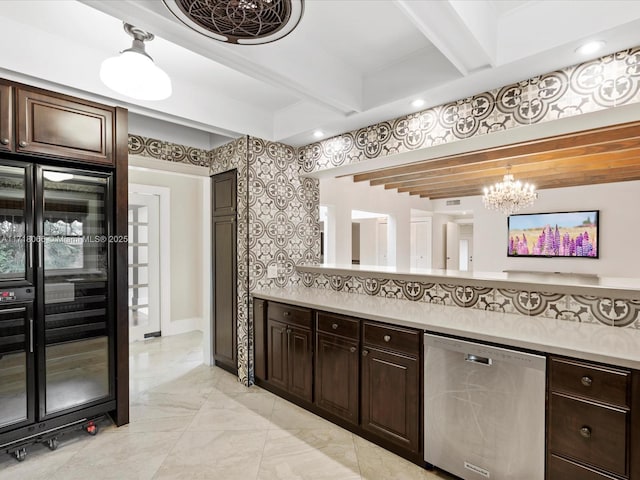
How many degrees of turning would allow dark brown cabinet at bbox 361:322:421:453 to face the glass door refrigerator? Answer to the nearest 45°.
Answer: approximately 45° to its right

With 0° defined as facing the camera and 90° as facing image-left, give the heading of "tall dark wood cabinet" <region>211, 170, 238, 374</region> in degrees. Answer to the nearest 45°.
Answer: approximately 45°

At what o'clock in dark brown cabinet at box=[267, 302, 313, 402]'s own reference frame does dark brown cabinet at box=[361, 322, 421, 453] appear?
dark brown cabinet at box=[361, 322, 421, 453] is roughly at 9 o'clock from dark brown cabinet at box=[267, 302, 313, 402].

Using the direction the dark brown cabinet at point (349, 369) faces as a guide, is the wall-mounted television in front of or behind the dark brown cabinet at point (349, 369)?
behind

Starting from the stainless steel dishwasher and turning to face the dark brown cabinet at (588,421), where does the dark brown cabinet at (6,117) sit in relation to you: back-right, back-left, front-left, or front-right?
back-right

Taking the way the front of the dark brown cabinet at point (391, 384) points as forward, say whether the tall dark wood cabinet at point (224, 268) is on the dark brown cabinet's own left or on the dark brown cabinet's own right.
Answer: on the dark brown cabinet's own right

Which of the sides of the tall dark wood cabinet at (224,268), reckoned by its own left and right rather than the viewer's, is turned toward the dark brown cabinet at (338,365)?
left

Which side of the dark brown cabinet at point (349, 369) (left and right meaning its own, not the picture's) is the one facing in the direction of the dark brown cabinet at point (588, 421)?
left

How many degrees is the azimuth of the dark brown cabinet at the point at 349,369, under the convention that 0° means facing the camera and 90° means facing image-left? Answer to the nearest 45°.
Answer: approximately 45°

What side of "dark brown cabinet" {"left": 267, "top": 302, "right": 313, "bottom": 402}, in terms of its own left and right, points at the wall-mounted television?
back
